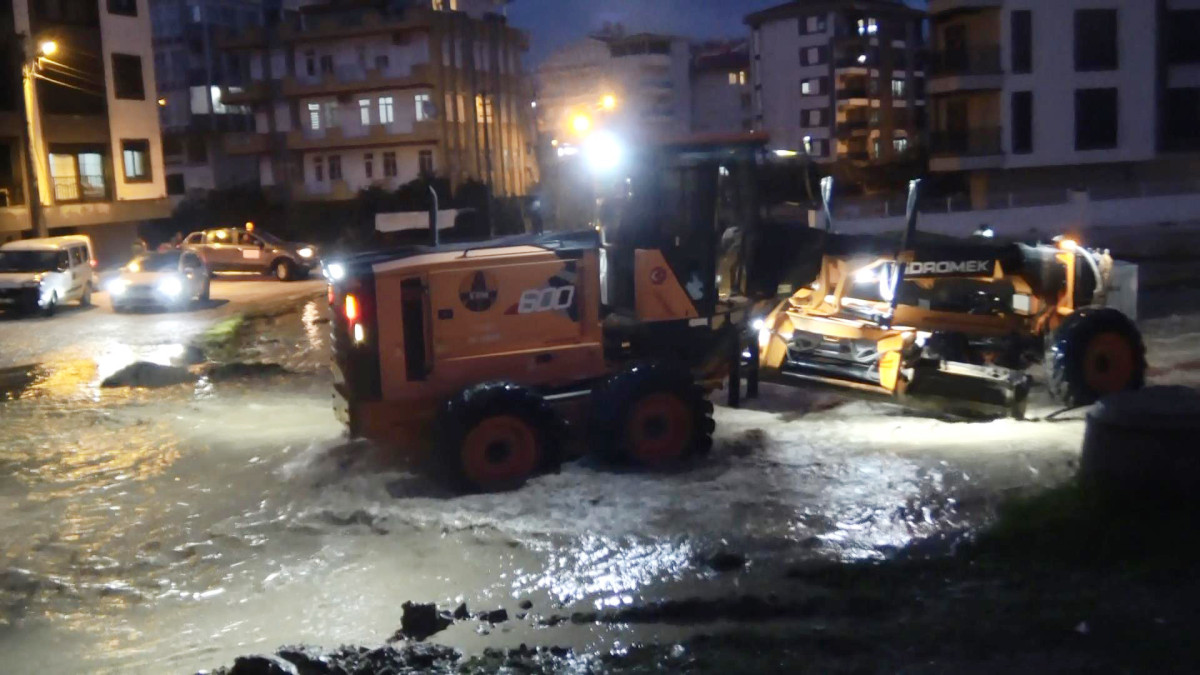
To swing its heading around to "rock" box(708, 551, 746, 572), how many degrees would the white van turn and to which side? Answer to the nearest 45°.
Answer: approximately 45° to its left

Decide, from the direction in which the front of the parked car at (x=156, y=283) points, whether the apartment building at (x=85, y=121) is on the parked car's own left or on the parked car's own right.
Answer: on the parked car's own right

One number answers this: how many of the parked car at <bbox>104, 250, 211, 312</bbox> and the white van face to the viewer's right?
0

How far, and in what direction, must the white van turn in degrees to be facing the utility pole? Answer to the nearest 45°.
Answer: approximately 135° to its right

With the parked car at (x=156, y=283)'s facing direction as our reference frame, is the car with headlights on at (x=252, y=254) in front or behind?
behind

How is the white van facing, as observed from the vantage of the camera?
facing the viewer and to the left of the viewer

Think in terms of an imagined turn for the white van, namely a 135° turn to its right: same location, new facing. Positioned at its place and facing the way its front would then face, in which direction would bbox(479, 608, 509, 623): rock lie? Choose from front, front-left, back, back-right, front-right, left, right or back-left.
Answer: back

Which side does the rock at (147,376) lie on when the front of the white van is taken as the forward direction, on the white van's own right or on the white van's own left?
on the white van's own left

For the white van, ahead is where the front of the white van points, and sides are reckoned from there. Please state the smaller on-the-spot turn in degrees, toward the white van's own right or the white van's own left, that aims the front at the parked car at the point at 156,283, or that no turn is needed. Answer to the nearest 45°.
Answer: approximately 90° to the white van's own left

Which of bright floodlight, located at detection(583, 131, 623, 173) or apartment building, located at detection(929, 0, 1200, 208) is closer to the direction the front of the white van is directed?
the bright floodlight

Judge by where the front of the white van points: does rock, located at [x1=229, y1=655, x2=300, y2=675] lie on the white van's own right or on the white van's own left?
on the white van's own left
